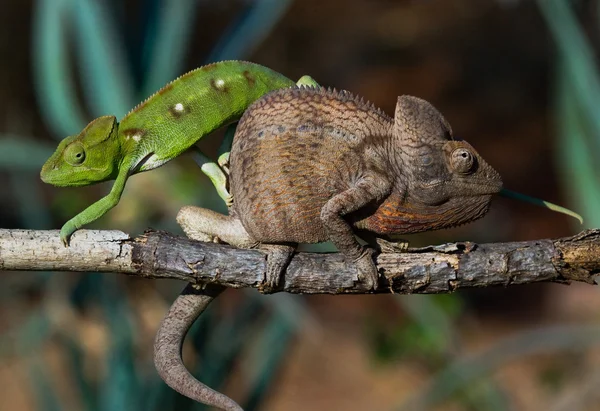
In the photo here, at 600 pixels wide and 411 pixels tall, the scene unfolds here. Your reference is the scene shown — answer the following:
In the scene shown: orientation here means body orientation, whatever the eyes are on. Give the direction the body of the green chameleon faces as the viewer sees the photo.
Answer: to the viewer's left

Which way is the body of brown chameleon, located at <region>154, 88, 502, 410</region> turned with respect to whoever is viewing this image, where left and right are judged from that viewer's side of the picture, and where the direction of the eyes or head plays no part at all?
facing to the right of the viewer
